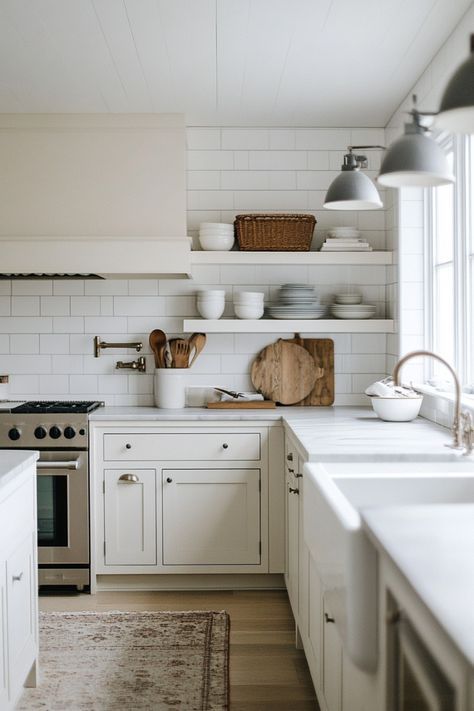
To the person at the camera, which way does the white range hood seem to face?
facing the viewer

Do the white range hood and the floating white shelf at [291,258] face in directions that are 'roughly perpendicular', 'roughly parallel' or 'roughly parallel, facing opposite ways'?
roughly parallel

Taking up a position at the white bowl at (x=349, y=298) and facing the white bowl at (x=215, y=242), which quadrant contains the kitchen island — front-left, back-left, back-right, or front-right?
front-left

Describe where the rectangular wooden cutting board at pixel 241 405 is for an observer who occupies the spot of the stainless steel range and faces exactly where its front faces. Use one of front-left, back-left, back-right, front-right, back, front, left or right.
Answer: left

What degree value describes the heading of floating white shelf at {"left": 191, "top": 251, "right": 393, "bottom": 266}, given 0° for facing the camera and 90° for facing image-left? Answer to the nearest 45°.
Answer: approximately 0°

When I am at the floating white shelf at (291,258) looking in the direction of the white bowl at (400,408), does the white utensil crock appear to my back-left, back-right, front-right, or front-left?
back-right

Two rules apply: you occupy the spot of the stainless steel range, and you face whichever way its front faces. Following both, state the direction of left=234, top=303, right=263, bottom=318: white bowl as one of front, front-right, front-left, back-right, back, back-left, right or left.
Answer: left

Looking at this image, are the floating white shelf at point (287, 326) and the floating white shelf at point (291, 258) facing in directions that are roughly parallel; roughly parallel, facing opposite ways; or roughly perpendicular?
roughly parallel

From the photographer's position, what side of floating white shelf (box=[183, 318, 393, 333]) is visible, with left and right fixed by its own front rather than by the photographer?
front

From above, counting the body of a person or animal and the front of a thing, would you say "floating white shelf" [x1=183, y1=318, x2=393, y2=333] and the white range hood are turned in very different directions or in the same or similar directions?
same or similar directions
